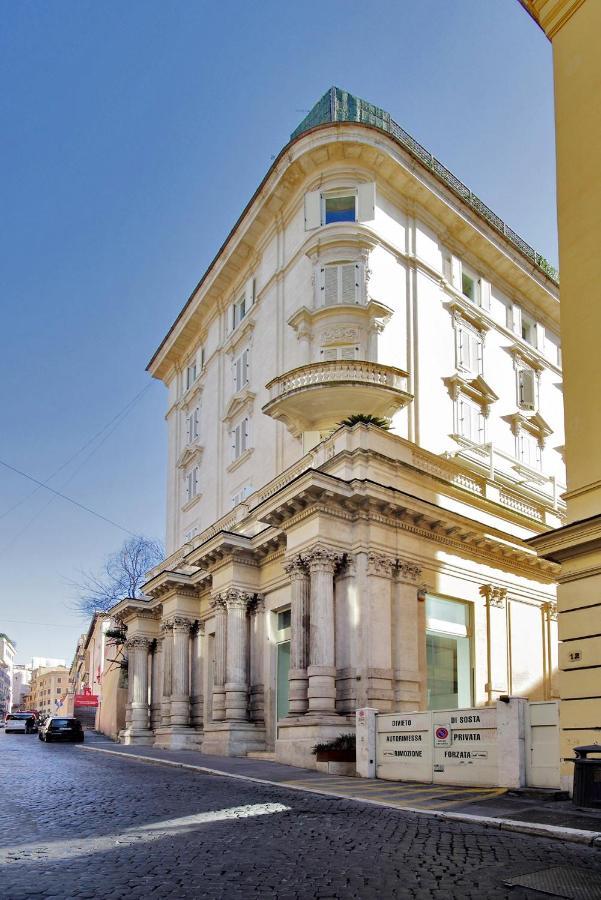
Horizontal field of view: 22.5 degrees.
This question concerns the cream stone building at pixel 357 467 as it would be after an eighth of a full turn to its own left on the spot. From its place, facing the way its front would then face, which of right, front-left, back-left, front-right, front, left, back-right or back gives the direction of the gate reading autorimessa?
front

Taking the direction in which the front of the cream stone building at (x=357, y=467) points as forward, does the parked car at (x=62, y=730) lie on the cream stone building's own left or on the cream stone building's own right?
on the cream stone building's own right

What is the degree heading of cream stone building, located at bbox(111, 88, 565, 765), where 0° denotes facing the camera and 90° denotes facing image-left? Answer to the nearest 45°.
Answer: approximately 45°

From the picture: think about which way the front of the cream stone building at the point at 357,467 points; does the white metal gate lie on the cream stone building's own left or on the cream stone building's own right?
on the cream stone building's own left
